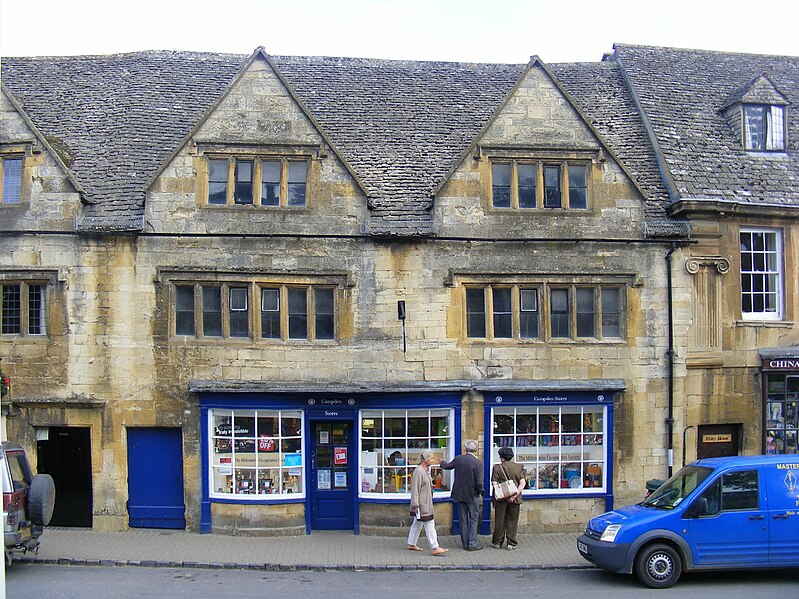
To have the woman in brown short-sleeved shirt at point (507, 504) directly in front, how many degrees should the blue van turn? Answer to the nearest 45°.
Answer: approximately 45° to its right

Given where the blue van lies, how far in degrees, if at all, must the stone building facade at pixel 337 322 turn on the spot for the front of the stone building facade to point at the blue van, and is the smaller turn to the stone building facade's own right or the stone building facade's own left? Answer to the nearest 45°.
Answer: approximately 45° to the stone building facade's own left

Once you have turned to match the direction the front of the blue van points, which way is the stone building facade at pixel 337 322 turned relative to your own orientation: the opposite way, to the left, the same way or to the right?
to the left

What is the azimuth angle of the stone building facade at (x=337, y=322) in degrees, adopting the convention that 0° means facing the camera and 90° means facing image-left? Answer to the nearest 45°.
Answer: approximately 0°

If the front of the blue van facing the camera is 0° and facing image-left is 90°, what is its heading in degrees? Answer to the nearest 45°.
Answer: approximately 90°
